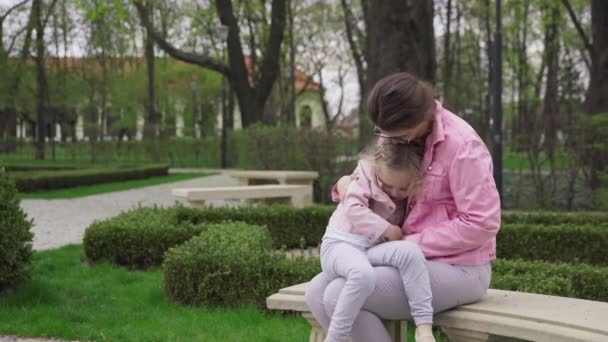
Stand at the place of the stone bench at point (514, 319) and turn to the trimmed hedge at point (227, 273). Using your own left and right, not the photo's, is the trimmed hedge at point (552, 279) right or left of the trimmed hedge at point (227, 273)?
right

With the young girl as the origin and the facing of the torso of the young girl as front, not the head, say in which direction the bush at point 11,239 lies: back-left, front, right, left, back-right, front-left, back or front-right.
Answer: back

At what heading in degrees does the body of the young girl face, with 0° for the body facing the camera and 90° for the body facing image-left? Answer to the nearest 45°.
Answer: approximately 315°

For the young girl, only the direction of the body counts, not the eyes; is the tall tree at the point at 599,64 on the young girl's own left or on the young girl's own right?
on the young girl's own left

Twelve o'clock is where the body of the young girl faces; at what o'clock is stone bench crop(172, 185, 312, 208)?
The stone bench is roughly at 7 o'clock from the young girl.

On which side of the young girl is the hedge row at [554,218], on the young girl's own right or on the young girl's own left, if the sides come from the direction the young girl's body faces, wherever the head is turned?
on the young girl's own left

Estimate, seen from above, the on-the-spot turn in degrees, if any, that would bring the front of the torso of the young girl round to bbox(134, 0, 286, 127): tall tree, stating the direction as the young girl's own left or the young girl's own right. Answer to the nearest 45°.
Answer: approximately 135° to the young girl's own left

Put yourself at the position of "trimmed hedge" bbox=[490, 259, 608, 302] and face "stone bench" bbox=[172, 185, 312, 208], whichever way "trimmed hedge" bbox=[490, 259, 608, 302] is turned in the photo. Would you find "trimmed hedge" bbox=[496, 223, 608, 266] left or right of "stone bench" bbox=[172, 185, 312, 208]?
right
